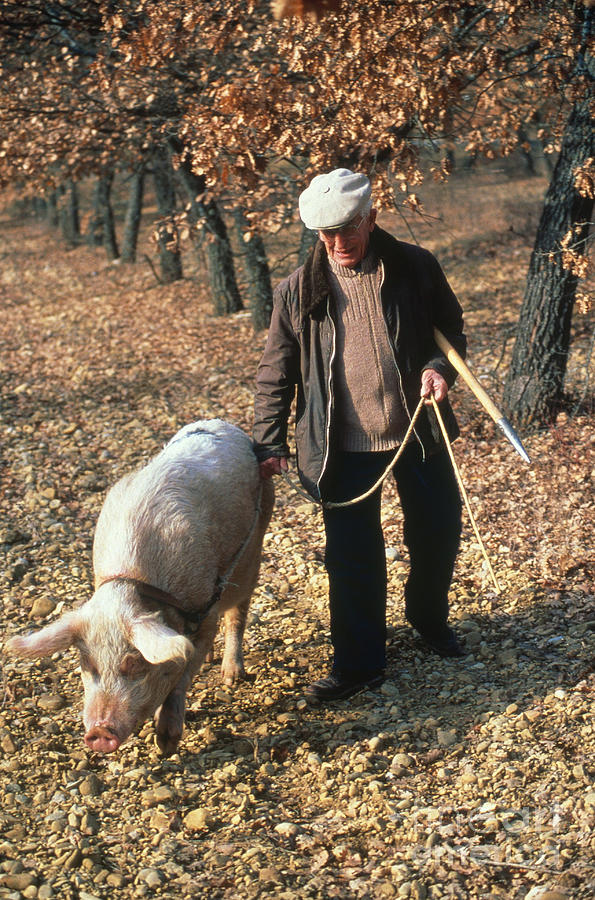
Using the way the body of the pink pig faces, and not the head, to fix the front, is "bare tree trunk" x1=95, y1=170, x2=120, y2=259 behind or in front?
behind

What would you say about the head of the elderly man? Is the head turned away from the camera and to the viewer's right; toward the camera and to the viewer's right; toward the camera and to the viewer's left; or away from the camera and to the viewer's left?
toward the camera and to the viewer's left

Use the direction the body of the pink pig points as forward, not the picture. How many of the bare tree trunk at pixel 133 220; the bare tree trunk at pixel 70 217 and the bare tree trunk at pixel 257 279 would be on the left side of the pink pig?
0

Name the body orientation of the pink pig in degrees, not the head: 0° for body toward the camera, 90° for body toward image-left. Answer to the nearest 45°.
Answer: approximately 45°

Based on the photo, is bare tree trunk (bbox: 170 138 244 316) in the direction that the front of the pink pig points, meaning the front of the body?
no

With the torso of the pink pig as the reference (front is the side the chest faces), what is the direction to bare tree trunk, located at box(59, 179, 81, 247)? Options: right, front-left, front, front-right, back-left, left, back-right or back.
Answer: back-right

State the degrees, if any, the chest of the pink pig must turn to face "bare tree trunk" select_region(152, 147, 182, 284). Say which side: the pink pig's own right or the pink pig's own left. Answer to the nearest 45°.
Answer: approximately 135° to the pink pig's own right

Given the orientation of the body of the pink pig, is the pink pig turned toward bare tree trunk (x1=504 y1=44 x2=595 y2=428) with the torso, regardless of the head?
no

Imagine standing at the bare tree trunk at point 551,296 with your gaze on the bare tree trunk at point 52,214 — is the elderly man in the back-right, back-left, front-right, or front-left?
back-left

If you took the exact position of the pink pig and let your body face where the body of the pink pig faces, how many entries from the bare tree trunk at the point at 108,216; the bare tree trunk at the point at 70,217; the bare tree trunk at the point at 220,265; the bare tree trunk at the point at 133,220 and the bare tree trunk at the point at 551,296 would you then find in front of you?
0

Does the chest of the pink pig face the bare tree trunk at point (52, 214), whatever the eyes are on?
no

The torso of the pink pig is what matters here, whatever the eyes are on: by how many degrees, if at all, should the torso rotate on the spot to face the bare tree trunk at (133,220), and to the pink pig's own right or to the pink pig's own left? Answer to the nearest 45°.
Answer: approximately 135° to the pink pig's own right

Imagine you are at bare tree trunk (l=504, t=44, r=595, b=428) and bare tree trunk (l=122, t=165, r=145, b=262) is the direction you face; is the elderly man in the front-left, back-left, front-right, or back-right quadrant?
back-left

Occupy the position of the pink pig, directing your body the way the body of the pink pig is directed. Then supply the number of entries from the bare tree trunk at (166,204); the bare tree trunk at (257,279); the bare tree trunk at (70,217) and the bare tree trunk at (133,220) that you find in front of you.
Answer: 0
